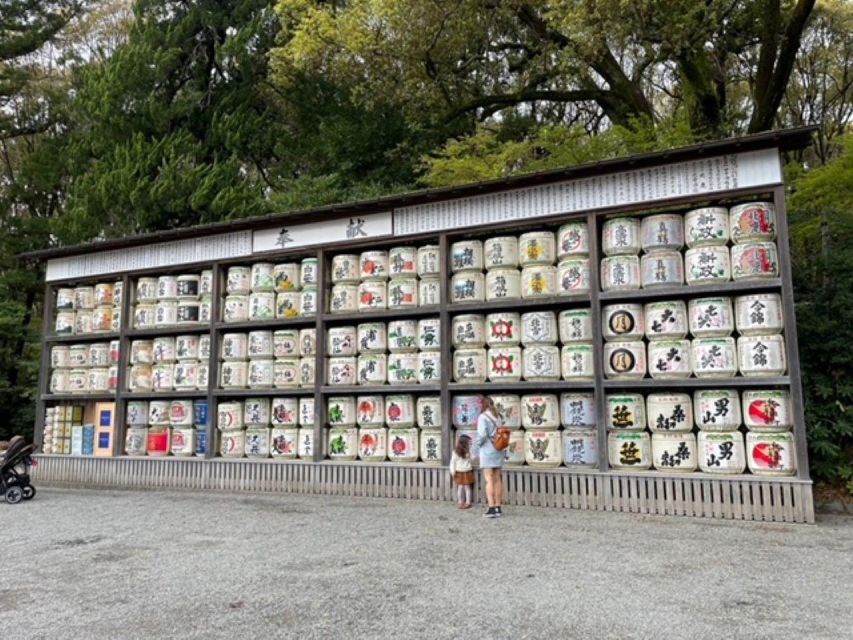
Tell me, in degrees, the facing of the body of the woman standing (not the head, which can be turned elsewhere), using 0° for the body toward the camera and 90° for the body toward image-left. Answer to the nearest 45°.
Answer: approximately 135°

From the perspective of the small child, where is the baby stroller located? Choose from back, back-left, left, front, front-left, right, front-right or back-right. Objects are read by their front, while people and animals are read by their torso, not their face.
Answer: left

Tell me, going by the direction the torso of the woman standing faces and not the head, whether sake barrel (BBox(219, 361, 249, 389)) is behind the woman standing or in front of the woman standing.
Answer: in front

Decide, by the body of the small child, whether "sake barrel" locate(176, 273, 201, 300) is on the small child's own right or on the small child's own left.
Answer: on the small child's own left

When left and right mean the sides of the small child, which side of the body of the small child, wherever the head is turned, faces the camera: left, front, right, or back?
back

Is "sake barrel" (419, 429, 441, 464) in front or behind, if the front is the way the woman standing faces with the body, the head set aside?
in front

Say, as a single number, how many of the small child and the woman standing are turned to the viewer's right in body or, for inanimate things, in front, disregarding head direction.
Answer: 0

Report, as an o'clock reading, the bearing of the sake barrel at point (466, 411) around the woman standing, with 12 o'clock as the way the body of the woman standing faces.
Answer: The sake barrel is roughly at 1 o'clock from the woman standing.

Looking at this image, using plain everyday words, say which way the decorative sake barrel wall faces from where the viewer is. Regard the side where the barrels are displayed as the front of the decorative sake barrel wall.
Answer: facing the viewer and to the left of the viewer
